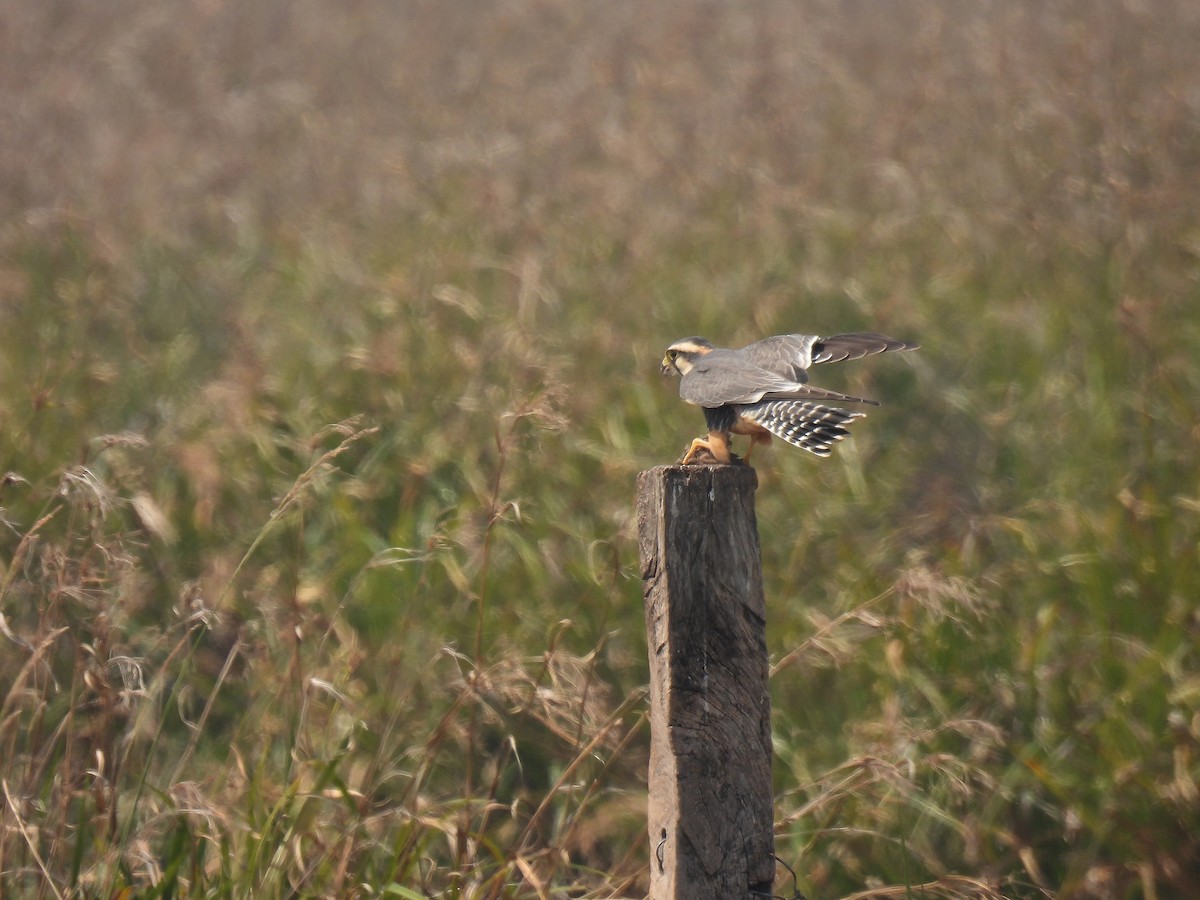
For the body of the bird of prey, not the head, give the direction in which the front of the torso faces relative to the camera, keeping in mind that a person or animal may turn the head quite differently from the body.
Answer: to the viewer's left
